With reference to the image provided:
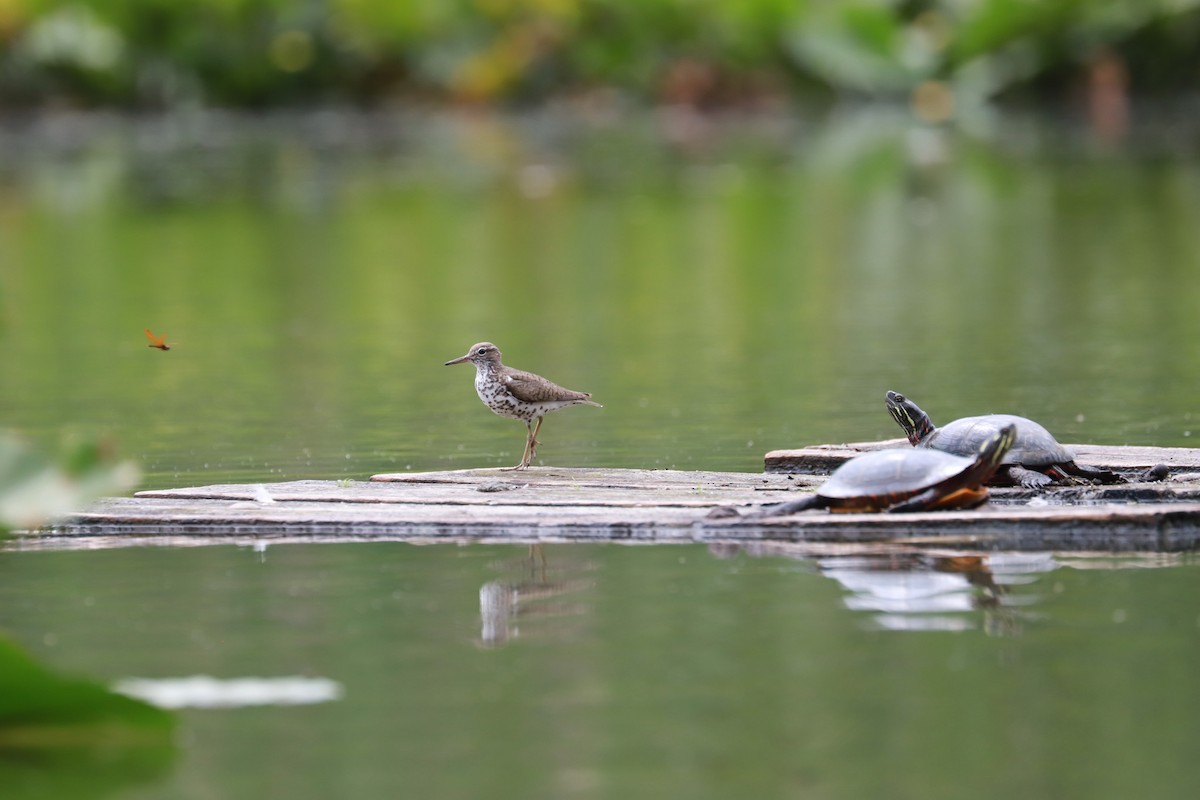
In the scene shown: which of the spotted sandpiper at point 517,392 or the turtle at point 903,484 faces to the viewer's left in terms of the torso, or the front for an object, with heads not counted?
the spotted sandpiper

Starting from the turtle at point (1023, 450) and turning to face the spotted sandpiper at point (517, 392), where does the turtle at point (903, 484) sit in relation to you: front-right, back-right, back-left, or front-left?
front-left

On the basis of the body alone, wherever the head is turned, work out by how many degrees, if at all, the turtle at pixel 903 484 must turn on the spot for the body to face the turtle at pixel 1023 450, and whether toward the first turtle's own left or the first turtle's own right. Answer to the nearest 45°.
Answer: approximately 45° to the first turtle's own left

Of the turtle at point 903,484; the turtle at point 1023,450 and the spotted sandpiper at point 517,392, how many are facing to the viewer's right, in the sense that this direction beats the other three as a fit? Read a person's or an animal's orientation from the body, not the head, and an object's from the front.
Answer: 1

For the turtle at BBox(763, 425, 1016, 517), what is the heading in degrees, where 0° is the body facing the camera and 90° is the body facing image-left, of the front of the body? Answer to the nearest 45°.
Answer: approximately 270°

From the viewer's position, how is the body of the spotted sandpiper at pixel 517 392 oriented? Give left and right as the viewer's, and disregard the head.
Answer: facing to the left of the viewer

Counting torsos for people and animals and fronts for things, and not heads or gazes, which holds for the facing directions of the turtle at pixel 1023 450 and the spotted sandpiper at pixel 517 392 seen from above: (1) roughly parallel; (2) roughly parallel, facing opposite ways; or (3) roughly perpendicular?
roughly parallel

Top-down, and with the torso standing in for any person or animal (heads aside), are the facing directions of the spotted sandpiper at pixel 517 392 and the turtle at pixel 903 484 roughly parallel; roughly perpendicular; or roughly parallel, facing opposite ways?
roughly parallel, facing opposite ways

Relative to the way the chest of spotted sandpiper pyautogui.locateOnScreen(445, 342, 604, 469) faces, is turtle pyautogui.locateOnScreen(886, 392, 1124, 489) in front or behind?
behind

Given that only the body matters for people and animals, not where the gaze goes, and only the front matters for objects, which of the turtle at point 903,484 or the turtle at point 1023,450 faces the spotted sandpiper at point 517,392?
the turtle at point 1023,450

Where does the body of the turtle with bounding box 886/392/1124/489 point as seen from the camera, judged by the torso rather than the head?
to the viewer's left

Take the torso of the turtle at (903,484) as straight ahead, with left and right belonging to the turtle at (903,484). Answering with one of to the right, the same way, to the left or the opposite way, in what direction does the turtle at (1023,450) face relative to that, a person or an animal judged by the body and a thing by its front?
the opposite way

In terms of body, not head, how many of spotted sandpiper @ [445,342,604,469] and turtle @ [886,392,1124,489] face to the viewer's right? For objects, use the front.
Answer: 0

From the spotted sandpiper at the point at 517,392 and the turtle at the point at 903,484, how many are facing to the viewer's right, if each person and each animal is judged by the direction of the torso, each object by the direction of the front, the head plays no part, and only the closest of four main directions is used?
1

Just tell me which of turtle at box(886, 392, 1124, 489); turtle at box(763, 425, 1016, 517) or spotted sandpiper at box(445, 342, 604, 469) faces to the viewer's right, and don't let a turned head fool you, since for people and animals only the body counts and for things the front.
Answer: turtle at box(763, 425, 1016, 517)
